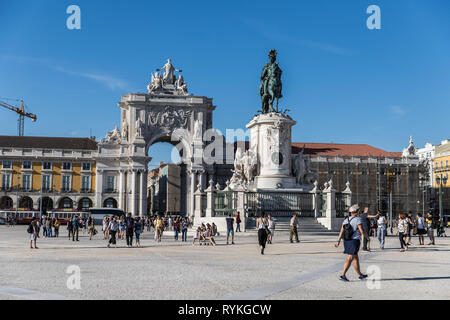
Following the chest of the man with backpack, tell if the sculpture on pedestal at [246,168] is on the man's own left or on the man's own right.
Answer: on the man's own left

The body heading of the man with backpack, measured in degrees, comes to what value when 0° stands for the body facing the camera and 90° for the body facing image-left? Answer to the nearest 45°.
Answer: approximately 225°
